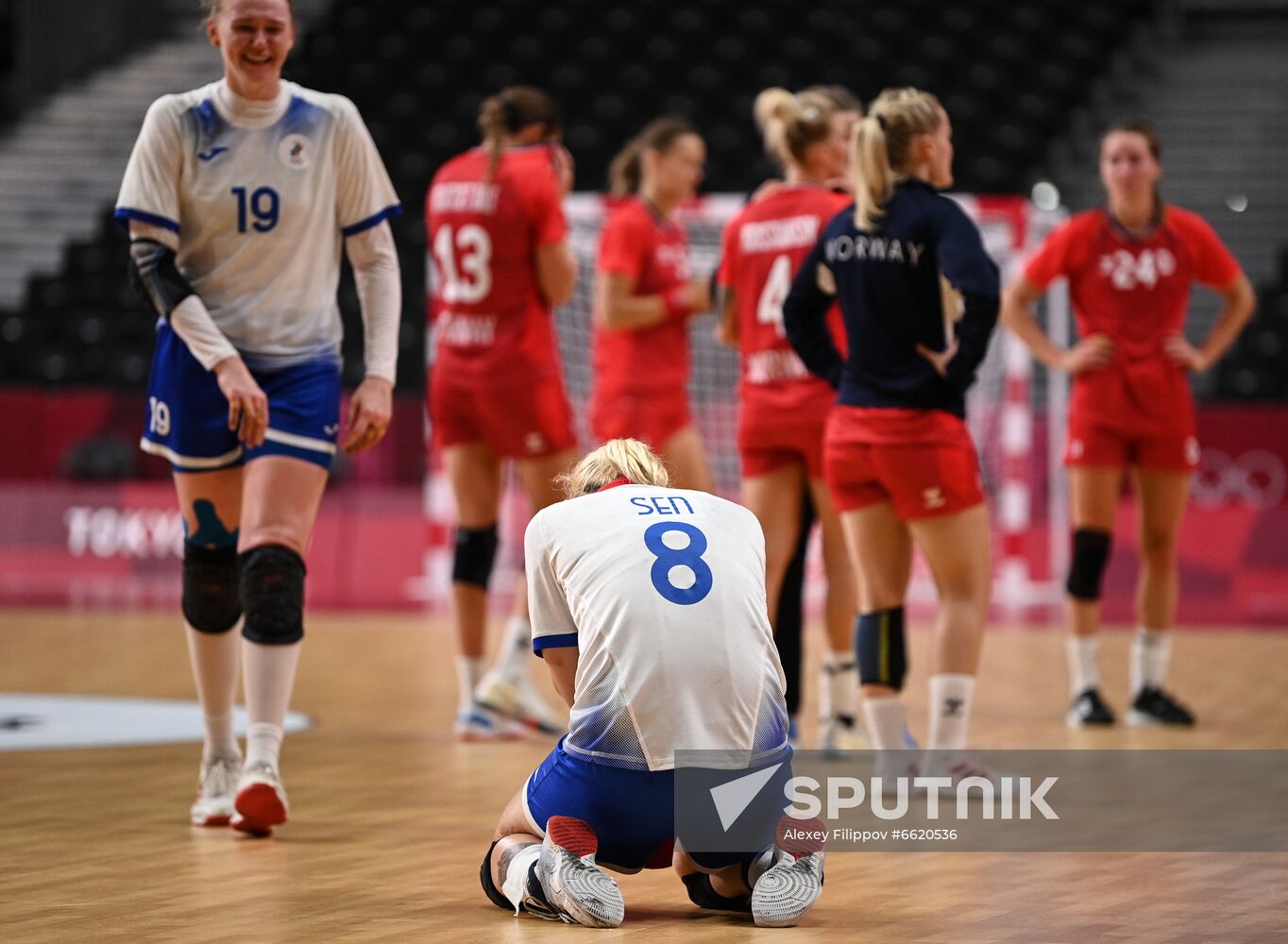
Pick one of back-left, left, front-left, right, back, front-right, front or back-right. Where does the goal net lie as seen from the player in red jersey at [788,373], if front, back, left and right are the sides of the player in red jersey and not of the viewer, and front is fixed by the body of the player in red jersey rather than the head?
front-left

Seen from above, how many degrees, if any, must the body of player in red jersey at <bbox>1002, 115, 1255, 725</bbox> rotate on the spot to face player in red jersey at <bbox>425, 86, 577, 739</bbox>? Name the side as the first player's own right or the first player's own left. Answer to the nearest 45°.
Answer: approximately 45° to the first player's own right

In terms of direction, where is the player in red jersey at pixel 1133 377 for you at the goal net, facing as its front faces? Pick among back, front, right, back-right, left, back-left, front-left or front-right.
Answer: front

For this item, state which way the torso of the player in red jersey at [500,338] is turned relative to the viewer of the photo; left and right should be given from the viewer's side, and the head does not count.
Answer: facing away from the viewer and to the right of the viewer

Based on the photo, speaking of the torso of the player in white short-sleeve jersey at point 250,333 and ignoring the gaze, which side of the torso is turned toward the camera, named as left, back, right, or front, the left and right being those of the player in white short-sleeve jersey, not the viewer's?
front

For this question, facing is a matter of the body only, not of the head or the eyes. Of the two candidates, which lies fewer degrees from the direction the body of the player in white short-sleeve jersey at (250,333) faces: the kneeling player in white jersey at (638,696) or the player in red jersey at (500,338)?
the kneeling player in white jersey

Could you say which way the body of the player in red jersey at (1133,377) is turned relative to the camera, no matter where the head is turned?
toward the camera

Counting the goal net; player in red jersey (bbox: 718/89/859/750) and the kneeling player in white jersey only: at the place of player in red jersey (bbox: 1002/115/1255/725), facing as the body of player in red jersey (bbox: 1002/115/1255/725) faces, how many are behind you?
1

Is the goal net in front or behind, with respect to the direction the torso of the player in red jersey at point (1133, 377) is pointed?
behind

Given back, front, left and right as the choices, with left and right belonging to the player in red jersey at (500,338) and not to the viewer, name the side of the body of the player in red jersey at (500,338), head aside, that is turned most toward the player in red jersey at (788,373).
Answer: right

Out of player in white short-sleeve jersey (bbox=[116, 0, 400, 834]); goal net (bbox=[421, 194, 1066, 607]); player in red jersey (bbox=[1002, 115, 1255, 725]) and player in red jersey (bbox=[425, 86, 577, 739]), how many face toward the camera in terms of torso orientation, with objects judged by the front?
3

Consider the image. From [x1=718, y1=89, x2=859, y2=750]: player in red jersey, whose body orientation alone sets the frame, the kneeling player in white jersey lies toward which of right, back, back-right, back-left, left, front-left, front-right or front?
back-right

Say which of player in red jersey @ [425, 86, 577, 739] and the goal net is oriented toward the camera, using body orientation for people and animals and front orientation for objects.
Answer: the goal net

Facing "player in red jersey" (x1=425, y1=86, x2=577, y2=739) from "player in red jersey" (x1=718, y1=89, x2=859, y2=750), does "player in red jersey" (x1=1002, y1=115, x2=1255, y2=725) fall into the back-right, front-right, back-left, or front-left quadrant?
back-right

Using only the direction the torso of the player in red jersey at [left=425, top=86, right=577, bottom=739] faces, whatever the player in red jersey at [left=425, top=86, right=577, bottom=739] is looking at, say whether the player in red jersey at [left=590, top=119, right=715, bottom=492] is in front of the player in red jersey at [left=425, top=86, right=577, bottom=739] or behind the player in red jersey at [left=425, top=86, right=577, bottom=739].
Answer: in front
